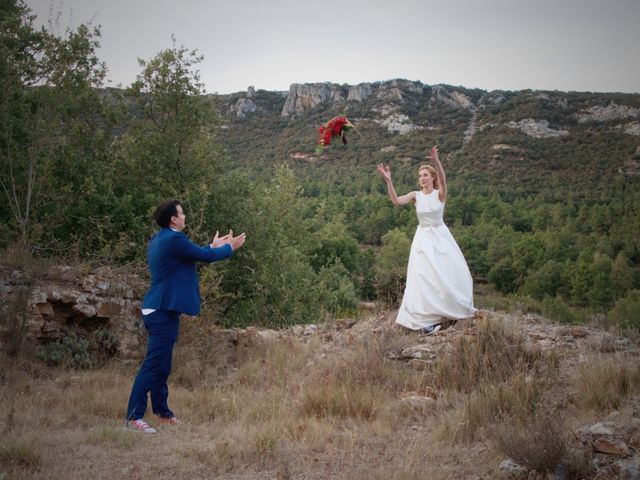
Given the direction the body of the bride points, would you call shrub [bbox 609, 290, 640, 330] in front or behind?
behind

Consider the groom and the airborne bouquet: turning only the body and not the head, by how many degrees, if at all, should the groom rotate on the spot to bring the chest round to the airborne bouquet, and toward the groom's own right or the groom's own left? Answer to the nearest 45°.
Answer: approximately 45° to the groom's own left

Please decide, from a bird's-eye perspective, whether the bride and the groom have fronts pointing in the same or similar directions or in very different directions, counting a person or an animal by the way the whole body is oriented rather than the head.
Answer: very different directions

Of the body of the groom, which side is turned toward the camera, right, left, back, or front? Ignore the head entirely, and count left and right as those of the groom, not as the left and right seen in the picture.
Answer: right

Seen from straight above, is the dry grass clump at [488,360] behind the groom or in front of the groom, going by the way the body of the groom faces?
in front

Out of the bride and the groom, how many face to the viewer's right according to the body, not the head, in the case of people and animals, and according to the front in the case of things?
1

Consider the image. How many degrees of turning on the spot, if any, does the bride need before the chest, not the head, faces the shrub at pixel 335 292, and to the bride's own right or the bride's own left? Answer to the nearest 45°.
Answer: approximately 135° to the bride's own right

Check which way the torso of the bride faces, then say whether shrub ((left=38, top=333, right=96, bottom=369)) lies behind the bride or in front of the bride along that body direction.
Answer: in front

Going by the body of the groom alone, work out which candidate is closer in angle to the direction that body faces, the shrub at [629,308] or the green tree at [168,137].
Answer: the shrub

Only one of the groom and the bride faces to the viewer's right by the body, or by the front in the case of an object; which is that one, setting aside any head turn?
the groom

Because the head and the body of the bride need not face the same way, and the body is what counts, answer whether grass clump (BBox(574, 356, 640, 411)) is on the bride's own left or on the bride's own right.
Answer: on the bride's own left

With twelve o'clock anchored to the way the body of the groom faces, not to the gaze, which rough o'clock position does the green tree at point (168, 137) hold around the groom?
The green tree is roughly at 9 o'clock from the groom.

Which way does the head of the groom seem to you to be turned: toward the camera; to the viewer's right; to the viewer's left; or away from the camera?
to the viewer's right

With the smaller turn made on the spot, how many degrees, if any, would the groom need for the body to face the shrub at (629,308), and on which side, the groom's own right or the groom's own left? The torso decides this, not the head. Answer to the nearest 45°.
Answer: approximately 45° to the groom's own left

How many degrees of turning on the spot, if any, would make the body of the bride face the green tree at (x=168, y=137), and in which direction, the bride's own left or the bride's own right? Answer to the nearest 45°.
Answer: approximately 90° to the bride's own right
